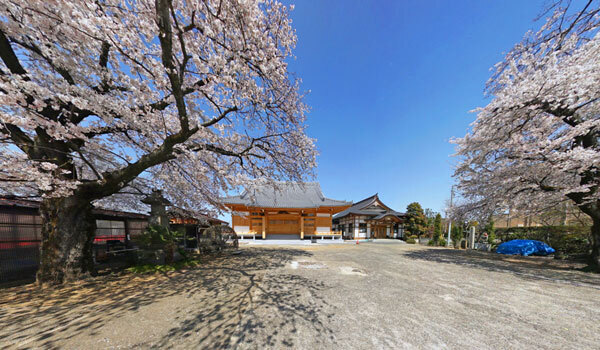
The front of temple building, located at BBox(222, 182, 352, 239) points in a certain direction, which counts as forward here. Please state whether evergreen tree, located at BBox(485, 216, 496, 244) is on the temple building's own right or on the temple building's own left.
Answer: on the temple building's own left

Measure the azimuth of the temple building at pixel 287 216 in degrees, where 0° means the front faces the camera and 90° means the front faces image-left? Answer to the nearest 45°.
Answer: approximately 0°

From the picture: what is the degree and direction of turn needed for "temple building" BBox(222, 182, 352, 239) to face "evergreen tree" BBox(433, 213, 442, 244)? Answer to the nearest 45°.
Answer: approximately 90° to its left

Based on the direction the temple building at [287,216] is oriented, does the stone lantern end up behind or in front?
in front

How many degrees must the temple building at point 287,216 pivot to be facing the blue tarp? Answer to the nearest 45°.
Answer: approximately 45° to its left

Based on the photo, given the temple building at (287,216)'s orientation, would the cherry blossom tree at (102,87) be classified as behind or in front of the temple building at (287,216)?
in front
